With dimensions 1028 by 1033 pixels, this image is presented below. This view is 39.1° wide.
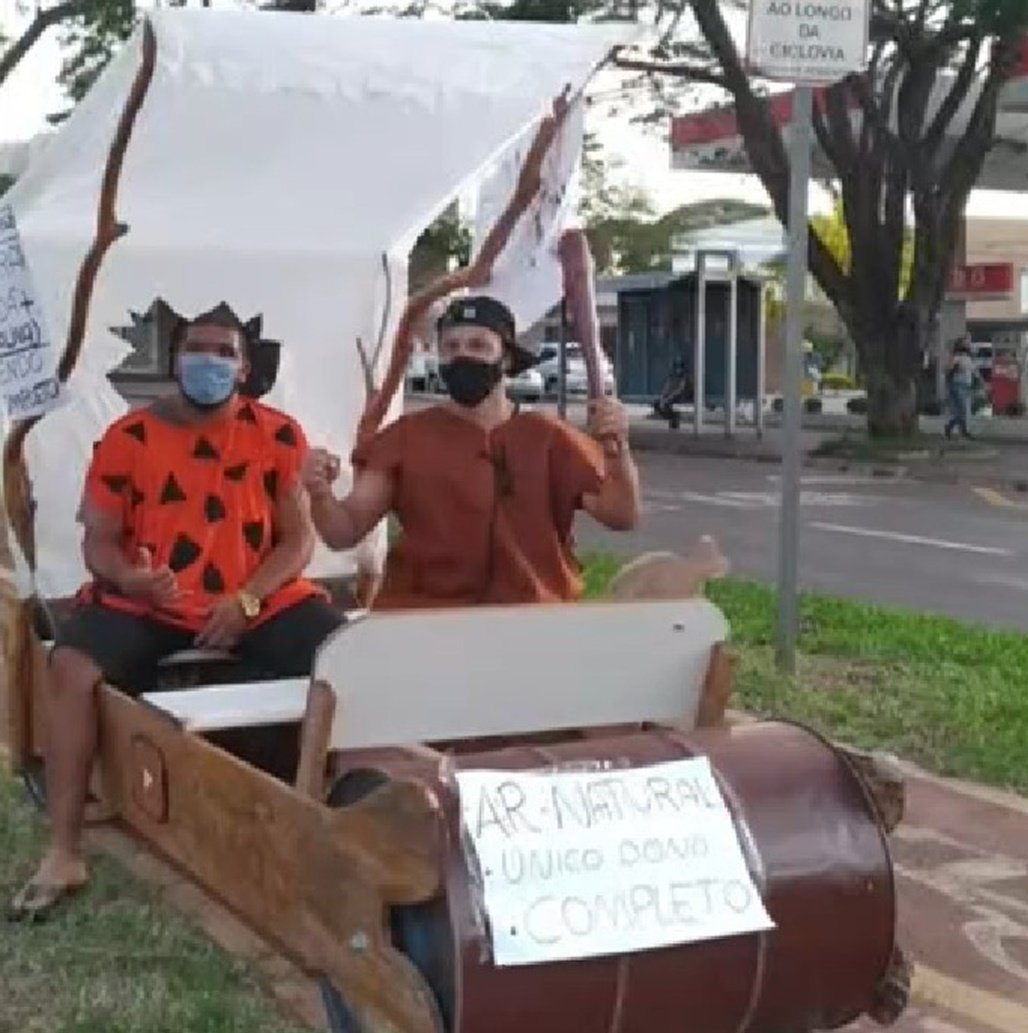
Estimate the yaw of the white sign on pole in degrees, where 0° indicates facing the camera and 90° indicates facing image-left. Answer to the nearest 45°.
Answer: approximately 0°

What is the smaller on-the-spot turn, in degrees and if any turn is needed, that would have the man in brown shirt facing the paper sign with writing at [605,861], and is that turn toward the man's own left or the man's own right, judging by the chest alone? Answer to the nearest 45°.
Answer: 0° — they already face it

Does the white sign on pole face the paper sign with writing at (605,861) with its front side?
yes

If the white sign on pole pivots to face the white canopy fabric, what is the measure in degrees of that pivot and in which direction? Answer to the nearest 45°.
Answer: approximately 45° to its right

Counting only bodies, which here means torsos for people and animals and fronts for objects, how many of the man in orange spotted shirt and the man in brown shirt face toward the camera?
2

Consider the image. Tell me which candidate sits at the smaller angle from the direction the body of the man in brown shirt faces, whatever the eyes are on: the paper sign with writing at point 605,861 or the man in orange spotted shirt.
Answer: the paper sign with writing

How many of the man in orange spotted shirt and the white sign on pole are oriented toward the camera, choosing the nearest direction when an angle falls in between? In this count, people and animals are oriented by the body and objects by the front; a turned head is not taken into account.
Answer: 2

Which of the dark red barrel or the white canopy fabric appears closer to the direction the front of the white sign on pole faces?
the dark red barrel

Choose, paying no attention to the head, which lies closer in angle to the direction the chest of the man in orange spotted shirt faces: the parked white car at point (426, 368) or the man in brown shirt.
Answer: the man in brown shirt

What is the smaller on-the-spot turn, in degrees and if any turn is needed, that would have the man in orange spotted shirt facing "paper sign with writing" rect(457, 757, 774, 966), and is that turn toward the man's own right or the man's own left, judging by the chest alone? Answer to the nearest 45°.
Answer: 0° — they already face it
